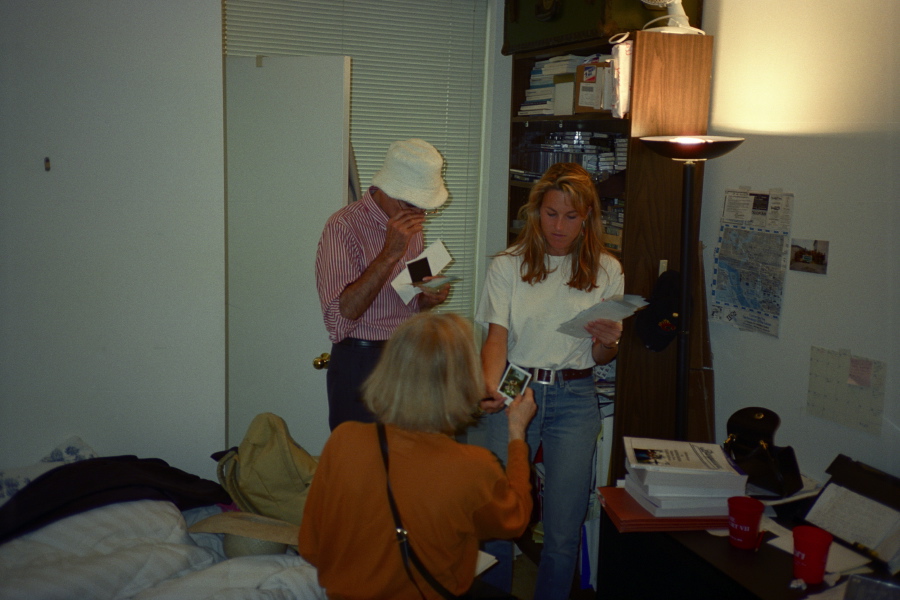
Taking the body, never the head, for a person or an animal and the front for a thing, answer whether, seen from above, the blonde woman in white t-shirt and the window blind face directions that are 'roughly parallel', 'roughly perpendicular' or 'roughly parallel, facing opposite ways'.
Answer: roughly parallel

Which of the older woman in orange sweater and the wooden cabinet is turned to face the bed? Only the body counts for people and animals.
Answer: the wooden cabinet

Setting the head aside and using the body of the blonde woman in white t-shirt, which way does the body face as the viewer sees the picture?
toward the camera

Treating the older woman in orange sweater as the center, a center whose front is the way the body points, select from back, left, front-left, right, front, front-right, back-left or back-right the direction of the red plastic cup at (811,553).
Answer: front-right

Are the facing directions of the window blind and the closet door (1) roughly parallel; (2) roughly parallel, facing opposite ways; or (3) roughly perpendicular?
roughly parallel

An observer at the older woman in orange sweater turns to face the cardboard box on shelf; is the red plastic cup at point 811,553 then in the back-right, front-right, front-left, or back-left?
front-right

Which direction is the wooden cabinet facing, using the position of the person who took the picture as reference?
facing the viewer and to the left of the viewer

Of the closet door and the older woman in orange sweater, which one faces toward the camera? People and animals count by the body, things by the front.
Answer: the closet door

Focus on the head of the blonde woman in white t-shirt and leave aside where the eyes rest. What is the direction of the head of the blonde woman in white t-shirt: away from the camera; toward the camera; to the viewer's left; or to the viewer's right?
toward the camera

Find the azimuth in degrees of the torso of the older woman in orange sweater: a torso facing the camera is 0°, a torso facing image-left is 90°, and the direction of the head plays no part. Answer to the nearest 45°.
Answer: approximately 225°

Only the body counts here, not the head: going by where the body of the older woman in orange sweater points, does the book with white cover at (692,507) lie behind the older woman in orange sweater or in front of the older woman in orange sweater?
in front

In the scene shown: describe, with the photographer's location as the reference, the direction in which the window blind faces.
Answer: facing the viewer

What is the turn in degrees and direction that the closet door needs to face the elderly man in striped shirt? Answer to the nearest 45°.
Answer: approximately 45° to its left

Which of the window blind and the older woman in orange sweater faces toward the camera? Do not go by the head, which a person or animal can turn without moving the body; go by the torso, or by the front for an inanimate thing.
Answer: the window blind

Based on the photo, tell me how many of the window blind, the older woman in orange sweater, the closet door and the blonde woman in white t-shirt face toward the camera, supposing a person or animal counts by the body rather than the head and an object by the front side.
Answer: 3

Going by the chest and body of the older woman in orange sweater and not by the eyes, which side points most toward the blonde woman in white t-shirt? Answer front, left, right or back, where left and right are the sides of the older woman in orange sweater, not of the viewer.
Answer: front

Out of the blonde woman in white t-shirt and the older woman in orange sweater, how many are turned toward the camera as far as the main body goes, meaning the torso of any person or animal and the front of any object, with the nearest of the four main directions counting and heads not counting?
1
